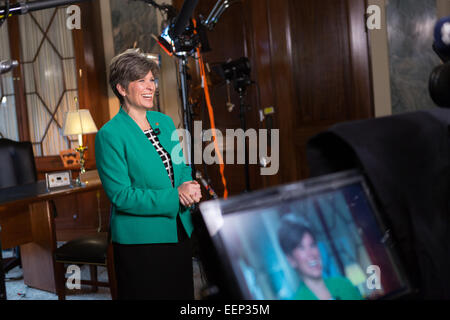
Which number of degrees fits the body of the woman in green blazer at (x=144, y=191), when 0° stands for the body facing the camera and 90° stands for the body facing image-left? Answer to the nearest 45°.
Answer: approximately 315°

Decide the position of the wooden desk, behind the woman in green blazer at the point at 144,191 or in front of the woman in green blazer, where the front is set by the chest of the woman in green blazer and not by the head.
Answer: behind

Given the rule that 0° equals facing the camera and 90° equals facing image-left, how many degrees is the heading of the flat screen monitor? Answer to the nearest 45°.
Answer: approximately 0°

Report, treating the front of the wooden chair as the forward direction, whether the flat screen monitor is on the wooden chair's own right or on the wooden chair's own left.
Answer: on the wooden chair's own left

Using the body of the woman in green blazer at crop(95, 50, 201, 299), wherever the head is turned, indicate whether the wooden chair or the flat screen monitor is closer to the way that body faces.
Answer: the flat screen monitor
